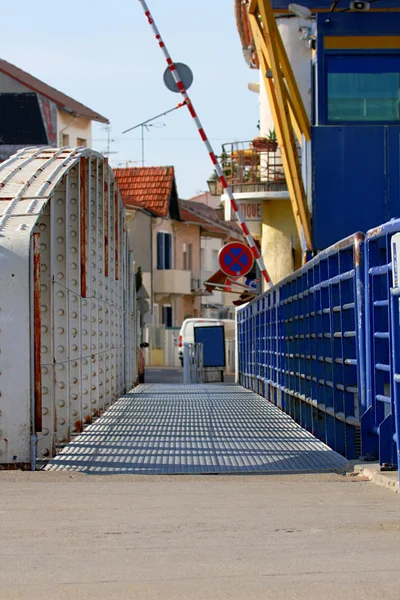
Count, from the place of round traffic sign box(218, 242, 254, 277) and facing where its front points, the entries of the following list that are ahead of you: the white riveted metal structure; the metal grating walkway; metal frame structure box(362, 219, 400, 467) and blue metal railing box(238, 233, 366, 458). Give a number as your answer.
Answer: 4

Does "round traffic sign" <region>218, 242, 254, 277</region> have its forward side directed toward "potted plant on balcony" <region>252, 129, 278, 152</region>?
no

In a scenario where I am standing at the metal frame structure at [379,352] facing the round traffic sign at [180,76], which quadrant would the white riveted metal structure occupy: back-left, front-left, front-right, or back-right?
front-left

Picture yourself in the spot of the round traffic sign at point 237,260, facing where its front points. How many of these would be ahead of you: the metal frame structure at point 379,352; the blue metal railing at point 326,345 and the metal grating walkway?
3

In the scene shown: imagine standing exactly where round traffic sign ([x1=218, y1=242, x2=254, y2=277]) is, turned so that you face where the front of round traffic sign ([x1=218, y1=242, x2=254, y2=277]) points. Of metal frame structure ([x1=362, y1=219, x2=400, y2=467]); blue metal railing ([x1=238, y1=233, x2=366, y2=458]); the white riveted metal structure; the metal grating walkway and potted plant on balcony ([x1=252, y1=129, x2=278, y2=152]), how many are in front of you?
4

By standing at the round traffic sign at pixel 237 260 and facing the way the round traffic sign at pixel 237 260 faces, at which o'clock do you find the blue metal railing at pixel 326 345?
The blue metal railing is roughly at 12 o'clock from the round traffic sign.

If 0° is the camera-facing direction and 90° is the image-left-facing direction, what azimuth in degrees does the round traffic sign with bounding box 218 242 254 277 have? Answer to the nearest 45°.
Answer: approximately 0°

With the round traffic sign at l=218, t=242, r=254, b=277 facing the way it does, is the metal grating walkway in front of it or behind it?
in front

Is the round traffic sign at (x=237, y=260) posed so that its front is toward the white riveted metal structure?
yes

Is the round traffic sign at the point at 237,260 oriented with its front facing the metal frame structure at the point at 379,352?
yes

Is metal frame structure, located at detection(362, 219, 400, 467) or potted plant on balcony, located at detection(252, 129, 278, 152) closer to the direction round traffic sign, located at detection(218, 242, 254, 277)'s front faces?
the metal frame structure
